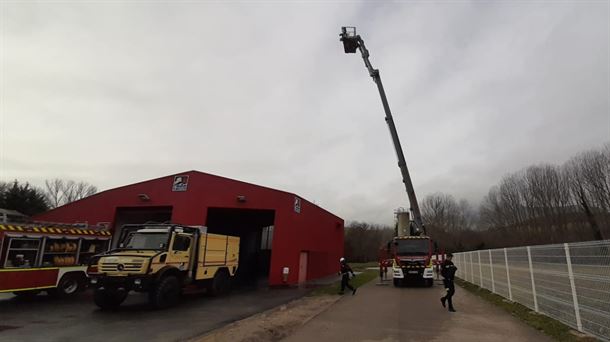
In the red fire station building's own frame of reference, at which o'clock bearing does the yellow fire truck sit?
The yellow fire truck is roughly at 11 o'clock from the red fire station building.

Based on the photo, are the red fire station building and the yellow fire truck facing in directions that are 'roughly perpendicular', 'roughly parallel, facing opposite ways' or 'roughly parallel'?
roughly parallel

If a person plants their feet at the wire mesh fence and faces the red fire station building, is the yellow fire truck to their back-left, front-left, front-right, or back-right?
front-left

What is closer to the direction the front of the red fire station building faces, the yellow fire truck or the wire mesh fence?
the yellow fire truck

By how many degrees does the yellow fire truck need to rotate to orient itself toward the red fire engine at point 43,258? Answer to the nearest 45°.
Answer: approximately 90° to its right

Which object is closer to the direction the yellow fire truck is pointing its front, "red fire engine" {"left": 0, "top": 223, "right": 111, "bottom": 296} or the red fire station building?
the red fire engine

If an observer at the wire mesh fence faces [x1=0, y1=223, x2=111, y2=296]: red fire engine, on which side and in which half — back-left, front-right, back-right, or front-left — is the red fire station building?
front-right

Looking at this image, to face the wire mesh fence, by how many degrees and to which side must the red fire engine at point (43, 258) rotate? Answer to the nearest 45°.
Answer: approximately 90° to its left

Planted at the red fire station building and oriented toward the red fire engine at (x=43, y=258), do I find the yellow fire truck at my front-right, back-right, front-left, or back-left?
front-left

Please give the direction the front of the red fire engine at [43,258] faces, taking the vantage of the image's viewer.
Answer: facing the viewer and to the left of the viewer

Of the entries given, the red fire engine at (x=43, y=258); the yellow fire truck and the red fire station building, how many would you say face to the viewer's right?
0

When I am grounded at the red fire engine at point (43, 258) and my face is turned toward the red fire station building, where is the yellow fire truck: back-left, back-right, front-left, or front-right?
front-right

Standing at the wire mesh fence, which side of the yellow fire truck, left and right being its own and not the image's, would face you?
left
